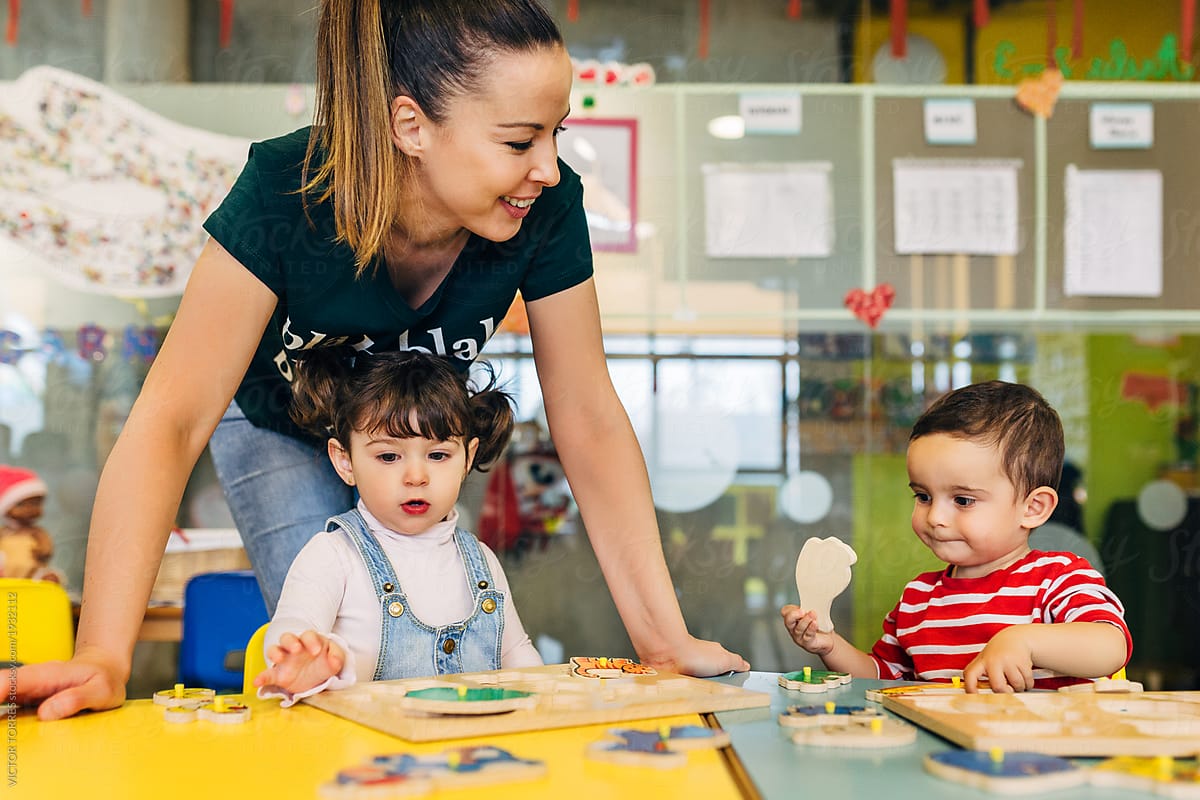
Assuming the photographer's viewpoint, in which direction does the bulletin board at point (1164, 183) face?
facing the viewer

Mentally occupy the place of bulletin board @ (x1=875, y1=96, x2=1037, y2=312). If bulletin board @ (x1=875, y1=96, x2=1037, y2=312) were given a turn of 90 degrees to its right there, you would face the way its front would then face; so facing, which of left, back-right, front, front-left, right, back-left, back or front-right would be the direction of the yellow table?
left

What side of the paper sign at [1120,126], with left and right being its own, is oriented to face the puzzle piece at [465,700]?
front

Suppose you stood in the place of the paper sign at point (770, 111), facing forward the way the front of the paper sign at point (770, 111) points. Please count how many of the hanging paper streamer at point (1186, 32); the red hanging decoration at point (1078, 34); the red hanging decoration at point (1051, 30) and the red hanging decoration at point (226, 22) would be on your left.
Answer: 3

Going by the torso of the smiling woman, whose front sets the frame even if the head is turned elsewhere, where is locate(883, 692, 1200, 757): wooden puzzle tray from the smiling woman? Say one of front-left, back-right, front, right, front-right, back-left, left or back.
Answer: front

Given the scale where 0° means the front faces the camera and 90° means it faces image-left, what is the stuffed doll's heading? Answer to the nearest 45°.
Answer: approximately 315°

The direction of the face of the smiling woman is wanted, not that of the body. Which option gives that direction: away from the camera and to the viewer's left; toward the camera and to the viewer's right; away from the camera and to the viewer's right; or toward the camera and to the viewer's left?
toward the camera and to the viewer's right

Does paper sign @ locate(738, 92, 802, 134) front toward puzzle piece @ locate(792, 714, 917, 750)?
yes

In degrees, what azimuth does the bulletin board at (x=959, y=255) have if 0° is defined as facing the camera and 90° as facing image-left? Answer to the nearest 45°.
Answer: approximately 0°

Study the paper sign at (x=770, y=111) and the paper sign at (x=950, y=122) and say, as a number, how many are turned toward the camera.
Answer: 2

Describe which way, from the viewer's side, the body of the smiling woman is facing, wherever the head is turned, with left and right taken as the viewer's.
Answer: facing the viewer and to the right of the viewer

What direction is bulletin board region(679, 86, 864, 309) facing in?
toward the camera

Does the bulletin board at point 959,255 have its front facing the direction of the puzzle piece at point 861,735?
yes

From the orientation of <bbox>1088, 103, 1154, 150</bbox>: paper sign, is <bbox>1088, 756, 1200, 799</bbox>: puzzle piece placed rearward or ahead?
ahead

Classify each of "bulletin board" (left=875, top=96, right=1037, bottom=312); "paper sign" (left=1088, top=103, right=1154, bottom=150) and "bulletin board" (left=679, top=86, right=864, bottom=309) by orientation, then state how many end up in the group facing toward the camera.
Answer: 3
